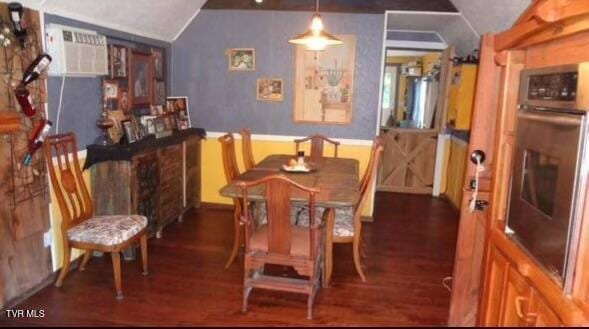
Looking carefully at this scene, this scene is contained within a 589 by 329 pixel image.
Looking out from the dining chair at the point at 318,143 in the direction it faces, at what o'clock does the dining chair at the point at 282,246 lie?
the dining chair at the point at 282,246 is roughly at 12 o'clock from the dining chair at the point at 318,143.

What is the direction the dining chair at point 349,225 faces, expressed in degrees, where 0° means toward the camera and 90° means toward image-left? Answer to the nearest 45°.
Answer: approximately 90°

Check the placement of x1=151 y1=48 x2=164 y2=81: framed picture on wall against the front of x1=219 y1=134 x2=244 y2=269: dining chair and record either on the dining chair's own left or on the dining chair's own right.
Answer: on the dining chair's own left

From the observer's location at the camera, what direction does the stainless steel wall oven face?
facing the viewer and to the left of the viewer

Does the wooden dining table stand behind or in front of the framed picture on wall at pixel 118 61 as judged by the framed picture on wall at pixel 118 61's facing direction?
in front

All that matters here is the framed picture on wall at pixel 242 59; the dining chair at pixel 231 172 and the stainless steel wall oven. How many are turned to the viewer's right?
1

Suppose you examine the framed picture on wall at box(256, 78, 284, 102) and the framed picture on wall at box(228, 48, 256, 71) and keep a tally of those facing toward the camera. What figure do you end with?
2

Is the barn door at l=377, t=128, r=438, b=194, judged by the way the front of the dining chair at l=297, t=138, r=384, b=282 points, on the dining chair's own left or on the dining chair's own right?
on the dining chair's own right

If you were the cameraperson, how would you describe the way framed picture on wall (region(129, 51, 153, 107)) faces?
facing the viewer and to the right of the viewer

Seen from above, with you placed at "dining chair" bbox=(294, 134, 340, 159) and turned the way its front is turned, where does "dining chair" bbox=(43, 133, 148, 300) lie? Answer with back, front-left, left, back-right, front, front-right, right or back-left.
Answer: front-right

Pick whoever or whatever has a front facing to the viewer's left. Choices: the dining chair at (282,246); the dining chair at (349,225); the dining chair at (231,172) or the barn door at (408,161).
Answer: the dining chair at (349,225)

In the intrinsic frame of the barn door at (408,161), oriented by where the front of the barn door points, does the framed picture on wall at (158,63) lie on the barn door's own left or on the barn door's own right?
on the barn door's own right

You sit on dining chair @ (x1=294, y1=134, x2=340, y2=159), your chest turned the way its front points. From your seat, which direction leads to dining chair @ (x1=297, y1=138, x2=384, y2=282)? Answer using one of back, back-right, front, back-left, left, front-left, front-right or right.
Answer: front

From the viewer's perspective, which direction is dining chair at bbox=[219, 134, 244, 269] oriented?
to the viewer's right

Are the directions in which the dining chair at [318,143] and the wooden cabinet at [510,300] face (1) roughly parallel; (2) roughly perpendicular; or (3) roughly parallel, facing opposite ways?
roughly perpendicular

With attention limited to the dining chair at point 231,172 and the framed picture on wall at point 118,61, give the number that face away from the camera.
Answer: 0

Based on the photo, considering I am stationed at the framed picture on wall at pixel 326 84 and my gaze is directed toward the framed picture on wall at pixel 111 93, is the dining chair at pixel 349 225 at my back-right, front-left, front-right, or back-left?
front-left
